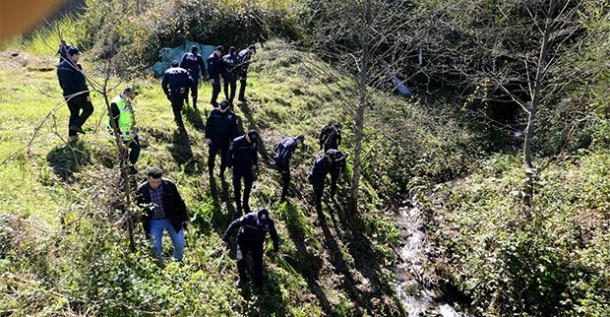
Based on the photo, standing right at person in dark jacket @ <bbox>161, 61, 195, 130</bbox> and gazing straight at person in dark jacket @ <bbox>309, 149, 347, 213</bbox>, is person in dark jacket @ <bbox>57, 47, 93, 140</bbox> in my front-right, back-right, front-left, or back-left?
back-right

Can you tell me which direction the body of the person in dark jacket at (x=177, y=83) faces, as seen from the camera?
away from the camera
